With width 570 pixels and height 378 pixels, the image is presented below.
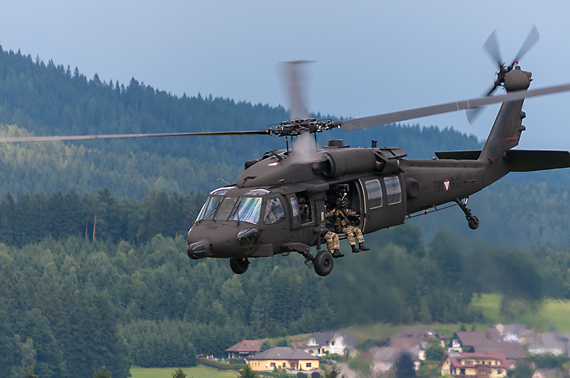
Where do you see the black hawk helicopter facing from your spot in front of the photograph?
facing the viewer and to the left of the viewer

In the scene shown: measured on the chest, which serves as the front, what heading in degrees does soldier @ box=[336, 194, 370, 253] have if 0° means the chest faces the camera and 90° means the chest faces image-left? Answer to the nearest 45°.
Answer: approximately 315°
